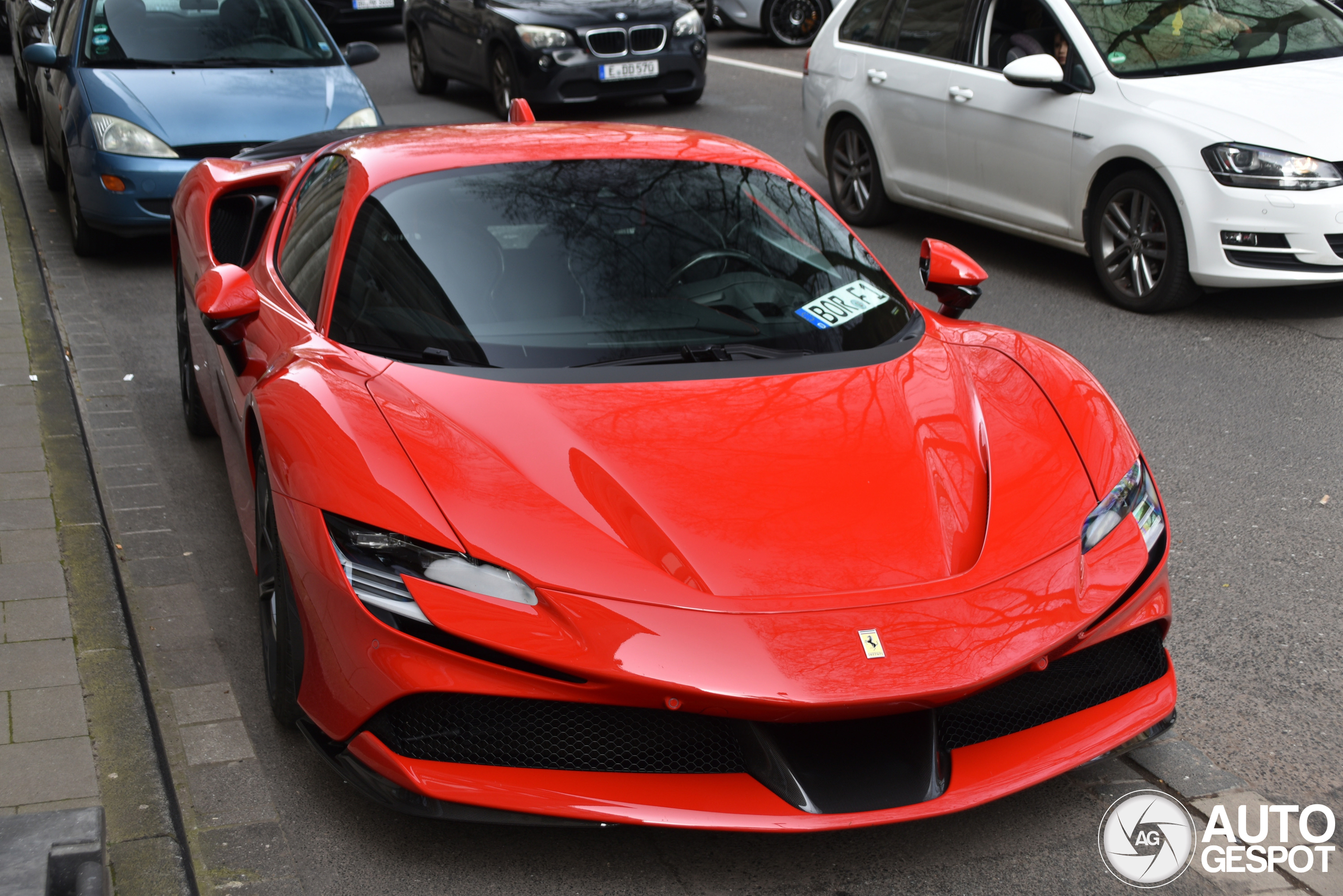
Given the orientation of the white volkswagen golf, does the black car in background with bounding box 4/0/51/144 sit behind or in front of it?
behind

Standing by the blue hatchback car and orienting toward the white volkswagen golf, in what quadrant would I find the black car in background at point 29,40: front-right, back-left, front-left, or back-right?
back-left

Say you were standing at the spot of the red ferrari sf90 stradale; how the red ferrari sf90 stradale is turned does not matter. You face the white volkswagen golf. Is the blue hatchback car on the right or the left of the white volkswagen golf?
left

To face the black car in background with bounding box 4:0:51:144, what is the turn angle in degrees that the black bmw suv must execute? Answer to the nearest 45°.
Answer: approximately 135° to its right

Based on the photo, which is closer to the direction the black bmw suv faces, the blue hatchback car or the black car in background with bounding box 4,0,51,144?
the blue hatchback car

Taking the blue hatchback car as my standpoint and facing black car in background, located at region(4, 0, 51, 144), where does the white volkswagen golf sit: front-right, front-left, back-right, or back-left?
back-right

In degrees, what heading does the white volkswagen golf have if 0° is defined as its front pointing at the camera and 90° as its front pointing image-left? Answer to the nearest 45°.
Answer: approximately 315°

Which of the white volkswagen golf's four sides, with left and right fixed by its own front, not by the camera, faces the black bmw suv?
back

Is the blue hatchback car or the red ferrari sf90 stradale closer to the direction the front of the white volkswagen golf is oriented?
the red ferrari sf90 stradale
